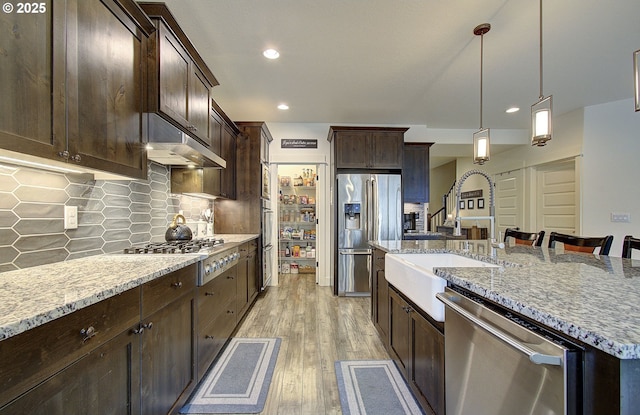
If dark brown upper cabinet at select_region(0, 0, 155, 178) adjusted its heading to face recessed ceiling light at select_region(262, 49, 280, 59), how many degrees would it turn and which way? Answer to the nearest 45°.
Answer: approximately 90° to its left

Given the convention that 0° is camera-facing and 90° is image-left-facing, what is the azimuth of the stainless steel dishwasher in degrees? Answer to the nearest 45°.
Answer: approximately 45°

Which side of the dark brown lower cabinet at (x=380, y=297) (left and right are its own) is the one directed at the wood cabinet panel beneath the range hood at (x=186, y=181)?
front

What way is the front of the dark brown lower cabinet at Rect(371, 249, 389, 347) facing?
to the viewer's left

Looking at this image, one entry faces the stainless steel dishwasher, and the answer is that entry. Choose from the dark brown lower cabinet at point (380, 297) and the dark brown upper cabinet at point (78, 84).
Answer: the dark brown upper cabinet

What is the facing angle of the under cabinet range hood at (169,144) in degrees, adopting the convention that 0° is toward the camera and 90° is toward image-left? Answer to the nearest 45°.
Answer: approximately 315°

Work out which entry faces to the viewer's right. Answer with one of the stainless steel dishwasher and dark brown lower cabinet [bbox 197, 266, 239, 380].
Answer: the dark brown lower cabinet
